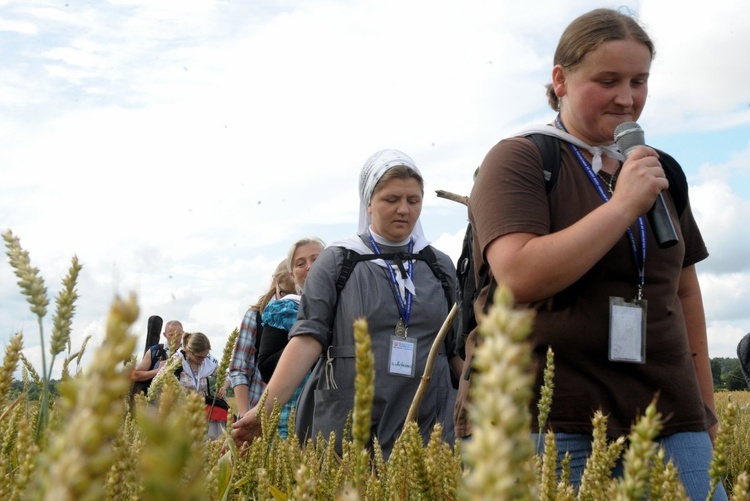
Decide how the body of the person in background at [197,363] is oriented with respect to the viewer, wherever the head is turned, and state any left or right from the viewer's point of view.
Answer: facing the viewer and to the right of the viewer

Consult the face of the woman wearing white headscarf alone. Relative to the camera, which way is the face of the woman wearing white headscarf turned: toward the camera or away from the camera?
toward the camera

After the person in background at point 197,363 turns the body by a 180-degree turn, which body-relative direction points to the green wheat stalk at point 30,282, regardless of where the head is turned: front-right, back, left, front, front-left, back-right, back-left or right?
back-left

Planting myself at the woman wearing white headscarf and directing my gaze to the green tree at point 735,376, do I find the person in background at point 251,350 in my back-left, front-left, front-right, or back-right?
front-left

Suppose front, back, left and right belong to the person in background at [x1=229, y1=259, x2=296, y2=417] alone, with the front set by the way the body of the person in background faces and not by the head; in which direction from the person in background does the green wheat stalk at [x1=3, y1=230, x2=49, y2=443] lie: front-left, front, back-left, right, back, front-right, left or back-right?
front-right

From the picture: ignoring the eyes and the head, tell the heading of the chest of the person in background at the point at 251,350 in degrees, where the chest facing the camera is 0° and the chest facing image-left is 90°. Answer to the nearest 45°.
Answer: approximately 315°
